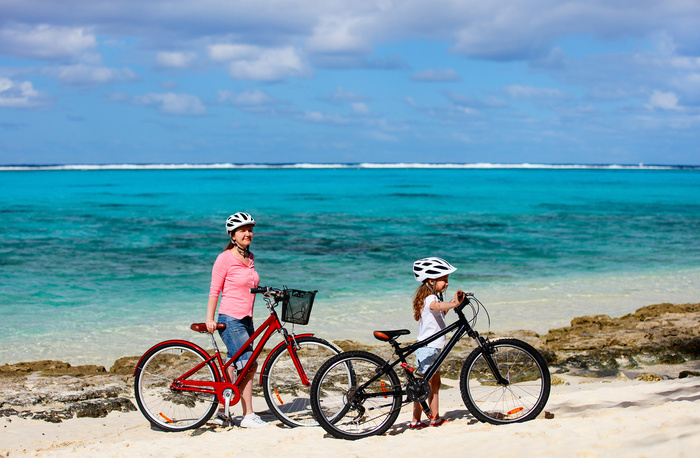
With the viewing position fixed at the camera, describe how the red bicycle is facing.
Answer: facing to the right of the viewer

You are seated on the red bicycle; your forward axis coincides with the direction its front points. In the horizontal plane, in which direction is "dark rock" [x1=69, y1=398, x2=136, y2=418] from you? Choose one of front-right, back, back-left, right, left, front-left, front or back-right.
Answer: back-left

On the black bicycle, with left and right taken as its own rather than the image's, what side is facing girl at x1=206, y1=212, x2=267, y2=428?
back

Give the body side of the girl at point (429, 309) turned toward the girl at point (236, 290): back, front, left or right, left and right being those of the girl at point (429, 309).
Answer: back

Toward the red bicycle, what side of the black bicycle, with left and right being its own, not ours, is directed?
back

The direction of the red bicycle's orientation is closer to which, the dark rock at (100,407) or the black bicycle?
the black bicycle

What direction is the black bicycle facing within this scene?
to the viewer's right

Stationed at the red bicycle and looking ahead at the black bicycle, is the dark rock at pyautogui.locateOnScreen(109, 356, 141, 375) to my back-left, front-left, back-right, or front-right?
back-left

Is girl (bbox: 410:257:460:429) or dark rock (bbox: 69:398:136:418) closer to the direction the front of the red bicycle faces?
the girl

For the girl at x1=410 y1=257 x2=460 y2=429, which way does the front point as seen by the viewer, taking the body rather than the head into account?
to the viewer's right

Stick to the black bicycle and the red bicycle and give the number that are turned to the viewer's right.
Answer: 2
